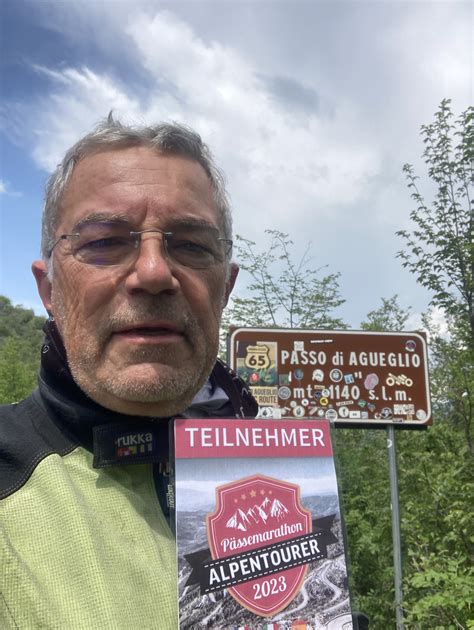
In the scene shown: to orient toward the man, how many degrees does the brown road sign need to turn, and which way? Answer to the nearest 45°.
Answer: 0° — it already faces them

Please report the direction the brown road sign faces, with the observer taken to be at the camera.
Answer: facing the viewer

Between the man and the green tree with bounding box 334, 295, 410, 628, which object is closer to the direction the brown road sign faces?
the man

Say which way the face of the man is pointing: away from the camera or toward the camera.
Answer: toward the camera

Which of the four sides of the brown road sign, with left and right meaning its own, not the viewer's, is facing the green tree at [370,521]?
back

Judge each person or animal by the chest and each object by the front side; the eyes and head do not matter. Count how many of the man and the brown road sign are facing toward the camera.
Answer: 2

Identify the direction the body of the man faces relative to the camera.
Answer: toward the camera

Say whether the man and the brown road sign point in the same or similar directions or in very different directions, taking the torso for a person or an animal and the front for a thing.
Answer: same or similar directions

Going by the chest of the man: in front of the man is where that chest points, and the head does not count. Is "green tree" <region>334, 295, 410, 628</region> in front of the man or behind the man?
behind
